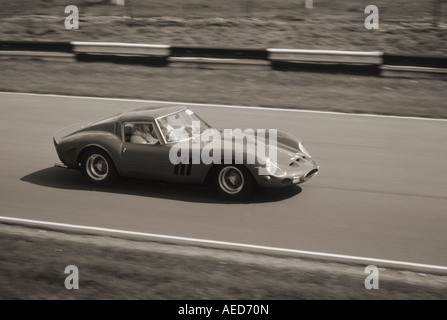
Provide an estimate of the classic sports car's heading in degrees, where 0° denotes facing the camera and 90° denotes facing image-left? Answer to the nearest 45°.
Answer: approximately 315°

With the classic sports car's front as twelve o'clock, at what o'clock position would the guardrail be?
The guardrail is roughly at 8 o'clock from the classic sports car.
